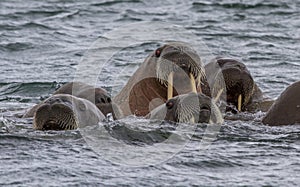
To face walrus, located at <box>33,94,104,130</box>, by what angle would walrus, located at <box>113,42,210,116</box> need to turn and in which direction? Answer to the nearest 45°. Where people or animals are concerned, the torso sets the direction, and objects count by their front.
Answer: approximately 90° to its right

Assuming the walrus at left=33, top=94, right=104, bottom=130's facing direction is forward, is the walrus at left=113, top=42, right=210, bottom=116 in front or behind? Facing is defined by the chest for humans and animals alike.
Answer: behind

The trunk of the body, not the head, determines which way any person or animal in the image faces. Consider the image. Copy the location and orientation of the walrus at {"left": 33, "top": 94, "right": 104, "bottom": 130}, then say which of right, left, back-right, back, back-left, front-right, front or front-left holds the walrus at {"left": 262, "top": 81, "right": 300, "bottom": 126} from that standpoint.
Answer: back-left

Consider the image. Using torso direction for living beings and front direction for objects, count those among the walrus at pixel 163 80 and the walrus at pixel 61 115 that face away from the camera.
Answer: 0

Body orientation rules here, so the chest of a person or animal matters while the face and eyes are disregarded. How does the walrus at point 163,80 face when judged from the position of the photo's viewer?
facing the viewer and to the right of the viewer

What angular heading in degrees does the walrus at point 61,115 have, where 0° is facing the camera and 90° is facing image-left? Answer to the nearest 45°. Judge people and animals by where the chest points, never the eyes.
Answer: approximately 45°

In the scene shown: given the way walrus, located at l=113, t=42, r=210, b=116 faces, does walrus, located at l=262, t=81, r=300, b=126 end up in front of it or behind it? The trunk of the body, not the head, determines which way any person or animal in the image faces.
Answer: in front

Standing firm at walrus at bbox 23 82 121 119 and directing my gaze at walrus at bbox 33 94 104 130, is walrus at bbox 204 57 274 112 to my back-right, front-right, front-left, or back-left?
back-left

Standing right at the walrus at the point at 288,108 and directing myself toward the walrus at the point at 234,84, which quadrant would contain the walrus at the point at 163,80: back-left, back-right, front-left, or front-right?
front-left

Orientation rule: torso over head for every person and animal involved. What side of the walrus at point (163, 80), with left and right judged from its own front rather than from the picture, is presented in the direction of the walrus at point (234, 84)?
left
